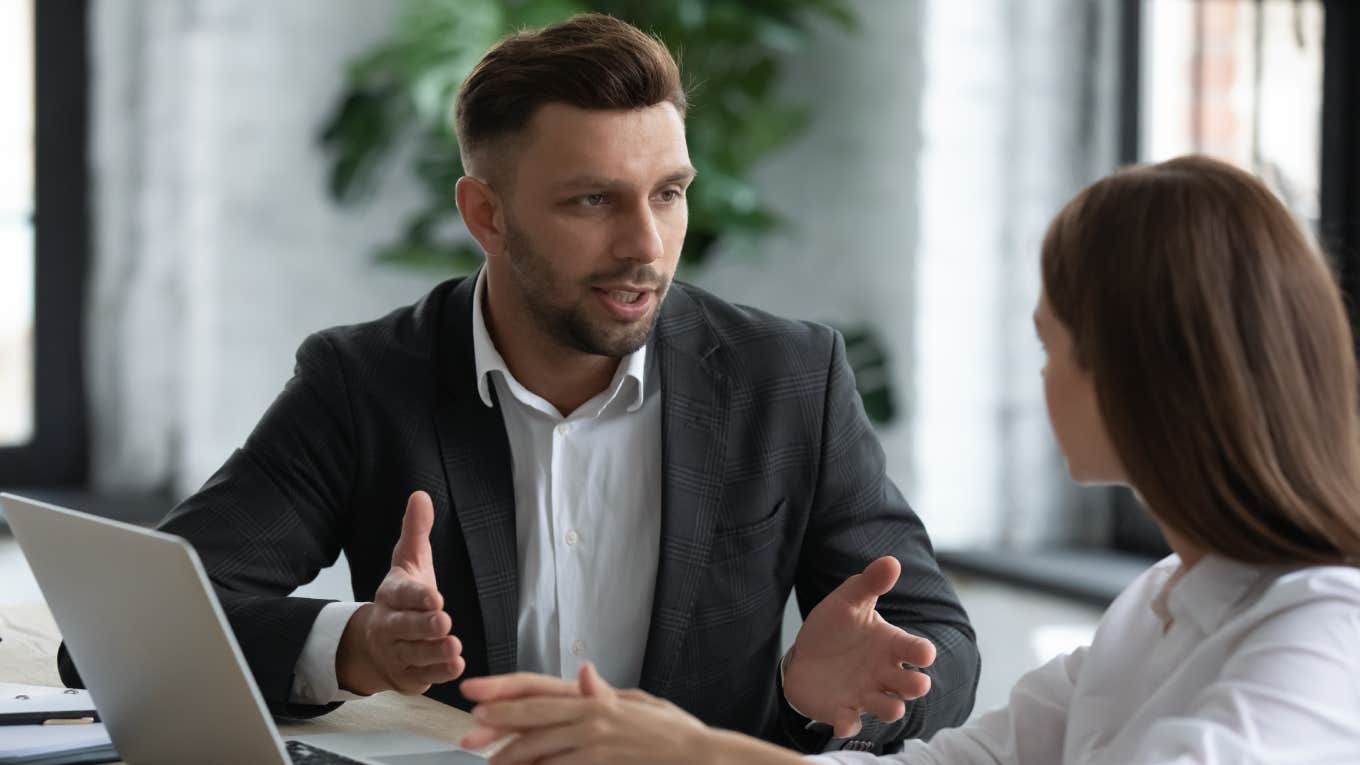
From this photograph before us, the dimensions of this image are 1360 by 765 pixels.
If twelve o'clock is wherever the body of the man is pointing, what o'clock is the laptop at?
The laptop is roughly at 1 o'clock from the man.

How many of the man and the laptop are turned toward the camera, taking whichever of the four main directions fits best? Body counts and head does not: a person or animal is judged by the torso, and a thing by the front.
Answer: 1

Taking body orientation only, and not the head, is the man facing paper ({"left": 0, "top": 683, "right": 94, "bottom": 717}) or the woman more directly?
the woman

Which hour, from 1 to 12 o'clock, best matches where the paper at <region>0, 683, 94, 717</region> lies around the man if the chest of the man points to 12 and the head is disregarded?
The paper is roughly at 2 o'clock from the man.

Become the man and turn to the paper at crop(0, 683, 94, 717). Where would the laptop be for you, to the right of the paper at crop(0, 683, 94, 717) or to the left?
left

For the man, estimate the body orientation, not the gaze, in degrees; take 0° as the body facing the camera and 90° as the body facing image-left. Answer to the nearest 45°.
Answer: approximately 0°

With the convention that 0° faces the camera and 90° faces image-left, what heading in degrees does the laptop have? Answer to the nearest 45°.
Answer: approximately 225°

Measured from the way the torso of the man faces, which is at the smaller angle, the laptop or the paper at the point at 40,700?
the laptop

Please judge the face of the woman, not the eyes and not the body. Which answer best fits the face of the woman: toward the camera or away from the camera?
away from the camera

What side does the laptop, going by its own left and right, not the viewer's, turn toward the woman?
right

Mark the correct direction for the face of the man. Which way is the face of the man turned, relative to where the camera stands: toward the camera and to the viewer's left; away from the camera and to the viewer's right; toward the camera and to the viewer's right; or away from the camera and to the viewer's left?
toward the camera and to the viewer's right

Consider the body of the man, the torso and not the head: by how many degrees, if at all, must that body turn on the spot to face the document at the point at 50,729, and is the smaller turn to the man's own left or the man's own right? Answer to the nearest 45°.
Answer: approximately 45° to the man's own right
